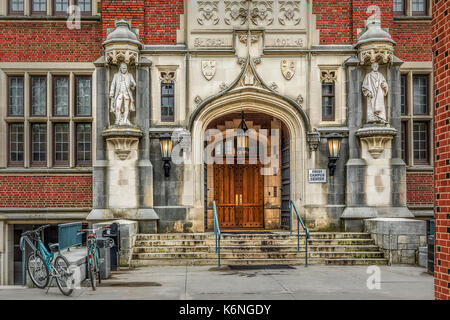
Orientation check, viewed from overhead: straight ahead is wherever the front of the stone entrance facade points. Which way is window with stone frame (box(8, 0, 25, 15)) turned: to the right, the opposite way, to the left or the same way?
the same way

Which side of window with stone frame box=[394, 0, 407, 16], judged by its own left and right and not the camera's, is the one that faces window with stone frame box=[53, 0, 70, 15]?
right

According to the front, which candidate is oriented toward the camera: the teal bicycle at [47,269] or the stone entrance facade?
the stone entrance facade

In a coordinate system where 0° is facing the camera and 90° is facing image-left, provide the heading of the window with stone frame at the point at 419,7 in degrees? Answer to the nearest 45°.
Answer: approximately 0°

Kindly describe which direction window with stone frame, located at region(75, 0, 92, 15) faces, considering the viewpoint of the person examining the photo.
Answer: facing the viewer

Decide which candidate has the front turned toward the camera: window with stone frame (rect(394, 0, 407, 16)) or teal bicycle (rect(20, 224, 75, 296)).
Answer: the window with stone frame

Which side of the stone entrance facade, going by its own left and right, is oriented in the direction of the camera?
front

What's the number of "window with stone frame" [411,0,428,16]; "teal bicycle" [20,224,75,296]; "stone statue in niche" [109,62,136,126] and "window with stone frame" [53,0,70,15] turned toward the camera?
3

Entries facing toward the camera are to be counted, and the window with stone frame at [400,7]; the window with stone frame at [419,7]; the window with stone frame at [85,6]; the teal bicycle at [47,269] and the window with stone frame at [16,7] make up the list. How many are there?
4

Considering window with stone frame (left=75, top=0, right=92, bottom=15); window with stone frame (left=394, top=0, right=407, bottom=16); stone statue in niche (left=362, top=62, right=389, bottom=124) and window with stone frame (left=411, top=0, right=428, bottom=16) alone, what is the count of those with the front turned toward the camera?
4

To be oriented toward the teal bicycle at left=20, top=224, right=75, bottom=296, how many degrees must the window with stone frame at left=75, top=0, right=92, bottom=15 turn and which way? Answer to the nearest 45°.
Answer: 0° — it already faces it

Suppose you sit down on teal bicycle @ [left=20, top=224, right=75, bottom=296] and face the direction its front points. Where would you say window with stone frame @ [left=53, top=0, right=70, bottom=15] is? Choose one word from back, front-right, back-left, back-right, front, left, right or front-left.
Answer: front-right

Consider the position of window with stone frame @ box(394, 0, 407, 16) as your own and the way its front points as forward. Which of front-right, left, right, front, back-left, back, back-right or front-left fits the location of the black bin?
front-right

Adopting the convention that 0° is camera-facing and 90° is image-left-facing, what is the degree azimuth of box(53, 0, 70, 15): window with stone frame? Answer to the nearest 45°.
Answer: approximately 0°

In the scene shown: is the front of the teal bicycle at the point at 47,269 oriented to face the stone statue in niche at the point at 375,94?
no

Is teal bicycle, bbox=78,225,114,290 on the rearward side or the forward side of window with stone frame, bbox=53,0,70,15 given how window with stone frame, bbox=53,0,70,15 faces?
on the forward side

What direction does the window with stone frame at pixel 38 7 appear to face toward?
toward the camera
